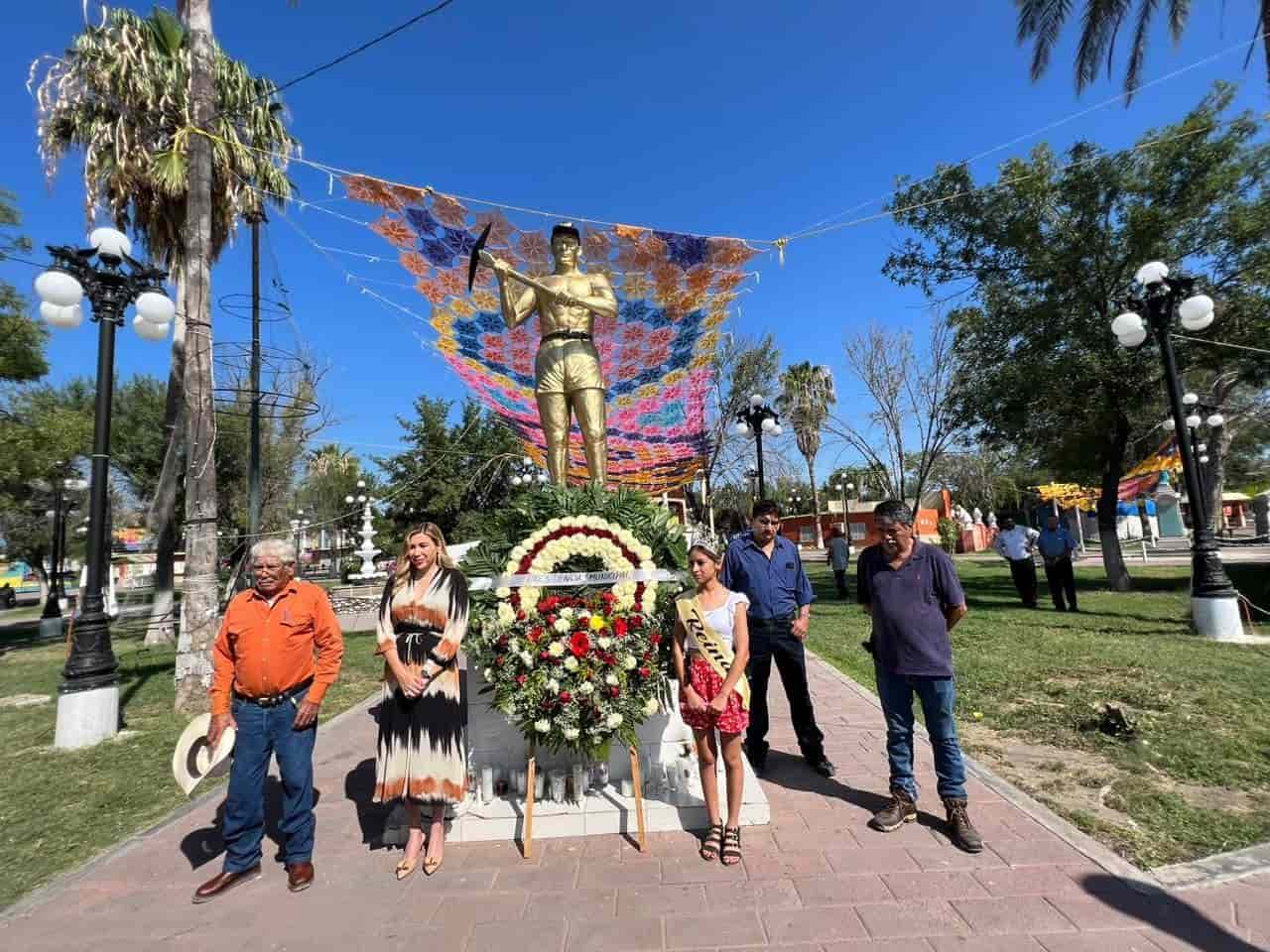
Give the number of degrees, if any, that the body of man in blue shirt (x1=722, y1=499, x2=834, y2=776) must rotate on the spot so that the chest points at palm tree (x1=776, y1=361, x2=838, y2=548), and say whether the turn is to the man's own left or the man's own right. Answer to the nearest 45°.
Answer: approximately 180°

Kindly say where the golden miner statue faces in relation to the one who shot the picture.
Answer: facing the viewer

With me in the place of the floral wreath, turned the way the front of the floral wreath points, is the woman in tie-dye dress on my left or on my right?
on my right

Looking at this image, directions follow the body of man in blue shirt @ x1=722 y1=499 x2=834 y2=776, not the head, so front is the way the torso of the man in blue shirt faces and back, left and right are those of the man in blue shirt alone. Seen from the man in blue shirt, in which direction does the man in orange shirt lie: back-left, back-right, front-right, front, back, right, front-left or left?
front-right

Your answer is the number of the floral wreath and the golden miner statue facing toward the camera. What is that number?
2

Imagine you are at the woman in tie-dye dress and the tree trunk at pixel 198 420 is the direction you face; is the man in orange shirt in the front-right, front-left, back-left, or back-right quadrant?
front-left

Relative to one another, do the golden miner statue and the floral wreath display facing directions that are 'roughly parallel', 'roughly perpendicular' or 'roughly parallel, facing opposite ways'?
roughly parallel

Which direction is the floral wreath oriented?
toward the camera

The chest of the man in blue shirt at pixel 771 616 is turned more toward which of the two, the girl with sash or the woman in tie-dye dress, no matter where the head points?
the girl with sash

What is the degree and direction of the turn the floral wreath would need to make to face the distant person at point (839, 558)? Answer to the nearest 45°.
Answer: approximately 135° to its left

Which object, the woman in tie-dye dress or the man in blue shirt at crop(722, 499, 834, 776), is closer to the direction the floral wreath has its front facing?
the woman in tie-dye dress

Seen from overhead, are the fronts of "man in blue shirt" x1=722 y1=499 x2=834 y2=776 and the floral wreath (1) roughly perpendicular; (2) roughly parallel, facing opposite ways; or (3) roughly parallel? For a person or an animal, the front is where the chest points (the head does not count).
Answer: roughly parallel

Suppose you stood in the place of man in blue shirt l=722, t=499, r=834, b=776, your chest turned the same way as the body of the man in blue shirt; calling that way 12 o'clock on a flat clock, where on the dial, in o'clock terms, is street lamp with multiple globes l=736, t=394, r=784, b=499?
The street lamp with multiple globes is roughly at 6 o'clock from the man in blue shirt.

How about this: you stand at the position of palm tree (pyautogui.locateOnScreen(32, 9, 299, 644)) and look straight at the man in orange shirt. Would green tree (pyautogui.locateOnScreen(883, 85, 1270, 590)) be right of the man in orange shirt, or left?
left

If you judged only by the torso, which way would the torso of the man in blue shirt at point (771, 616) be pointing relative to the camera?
toward the camera

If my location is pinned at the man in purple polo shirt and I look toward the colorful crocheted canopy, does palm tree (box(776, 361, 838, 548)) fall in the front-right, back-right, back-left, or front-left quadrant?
front-right

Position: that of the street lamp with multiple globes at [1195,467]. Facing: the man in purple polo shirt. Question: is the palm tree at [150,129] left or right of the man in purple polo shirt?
right
